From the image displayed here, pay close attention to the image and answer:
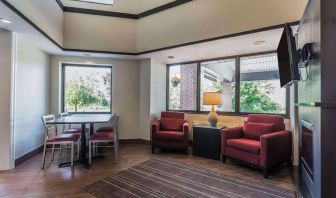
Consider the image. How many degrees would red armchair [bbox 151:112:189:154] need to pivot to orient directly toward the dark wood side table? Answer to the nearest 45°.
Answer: approximately 90° to its left

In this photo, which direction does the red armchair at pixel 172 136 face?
toward the camera

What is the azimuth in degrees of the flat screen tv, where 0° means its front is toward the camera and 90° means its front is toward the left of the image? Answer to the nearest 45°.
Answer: approximately 90°

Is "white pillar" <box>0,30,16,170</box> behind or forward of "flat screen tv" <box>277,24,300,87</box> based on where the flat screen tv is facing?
forward

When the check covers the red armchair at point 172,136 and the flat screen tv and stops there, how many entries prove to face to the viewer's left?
1

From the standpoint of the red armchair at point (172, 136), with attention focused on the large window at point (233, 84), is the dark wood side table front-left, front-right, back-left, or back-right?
front-right

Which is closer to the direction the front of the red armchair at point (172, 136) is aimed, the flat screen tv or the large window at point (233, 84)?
the flat screen tv

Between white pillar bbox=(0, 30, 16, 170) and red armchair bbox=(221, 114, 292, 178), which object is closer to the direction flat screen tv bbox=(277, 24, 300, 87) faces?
the white pillar

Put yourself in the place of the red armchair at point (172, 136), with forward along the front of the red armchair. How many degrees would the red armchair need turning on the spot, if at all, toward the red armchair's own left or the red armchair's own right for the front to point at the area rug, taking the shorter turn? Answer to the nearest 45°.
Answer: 0° — it already faces it

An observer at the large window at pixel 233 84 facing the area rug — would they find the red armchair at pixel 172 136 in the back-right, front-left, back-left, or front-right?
front-right

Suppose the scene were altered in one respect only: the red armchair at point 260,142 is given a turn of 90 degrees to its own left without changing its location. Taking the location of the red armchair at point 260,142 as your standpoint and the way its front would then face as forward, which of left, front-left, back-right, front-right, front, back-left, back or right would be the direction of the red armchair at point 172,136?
back-right
